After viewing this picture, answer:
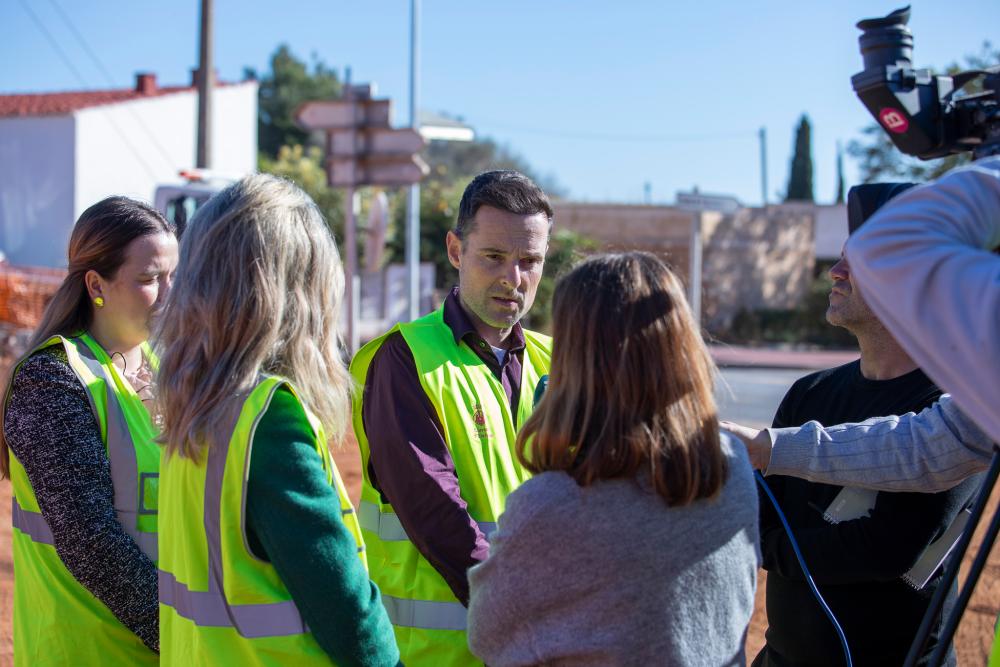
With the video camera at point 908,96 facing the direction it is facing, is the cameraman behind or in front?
behind

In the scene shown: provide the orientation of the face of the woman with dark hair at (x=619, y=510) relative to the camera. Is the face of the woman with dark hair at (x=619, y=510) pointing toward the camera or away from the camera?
away from the camera

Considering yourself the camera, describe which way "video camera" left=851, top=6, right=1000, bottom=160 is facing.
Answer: facing away from the viewer and to the left of the viewer

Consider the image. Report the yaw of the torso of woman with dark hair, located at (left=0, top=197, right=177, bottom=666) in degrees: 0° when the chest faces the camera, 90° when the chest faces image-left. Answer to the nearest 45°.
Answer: approximately 315°

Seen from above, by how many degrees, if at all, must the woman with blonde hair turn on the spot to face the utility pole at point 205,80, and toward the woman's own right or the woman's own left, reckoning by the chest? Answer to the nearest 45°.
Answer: approximately 45° to the woman's own left

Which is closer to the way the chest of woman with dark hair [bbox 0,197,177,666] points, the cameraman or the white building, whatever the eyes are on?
the cameraman

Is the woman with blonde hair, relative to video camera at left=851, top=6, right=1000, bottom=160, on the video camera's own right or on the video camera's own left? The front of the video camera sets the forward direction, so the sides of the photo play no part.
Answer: on the video camera's own left

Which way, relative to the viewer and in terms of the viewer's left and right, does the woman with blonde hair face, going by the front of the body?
facing away from the viewer and to the right of the viewer
